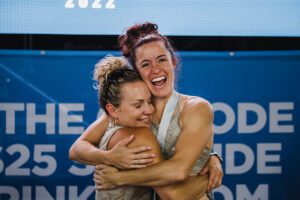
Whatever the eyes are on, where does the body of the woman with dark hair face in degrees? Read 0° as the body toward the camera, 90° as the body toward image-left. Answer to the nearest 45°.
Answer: approximately 45°
